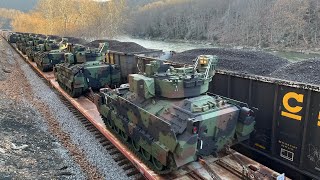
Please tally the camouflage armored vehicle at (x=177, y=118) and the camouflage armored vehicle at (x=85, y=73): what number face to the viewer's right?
0
